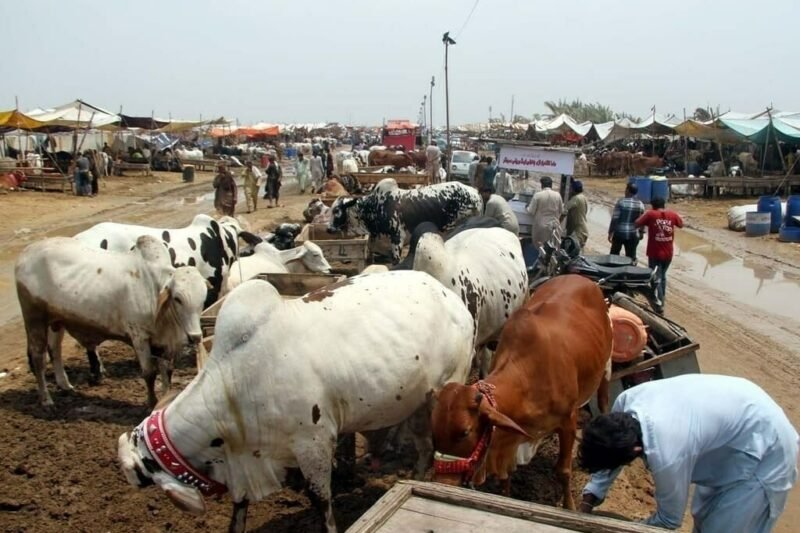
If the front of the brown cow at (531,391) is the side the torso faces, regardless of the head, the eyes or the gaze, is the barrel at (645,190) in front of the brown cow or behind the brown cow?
behind

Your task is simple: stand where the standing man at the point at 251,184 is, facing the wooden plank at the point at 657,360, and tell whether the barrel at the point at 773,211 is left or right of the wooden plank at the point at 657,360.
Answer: left

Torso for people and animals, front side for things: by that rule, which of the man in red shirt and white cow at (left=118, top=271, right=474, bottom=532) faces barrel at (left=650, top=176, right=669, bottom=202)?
the man in red shirt

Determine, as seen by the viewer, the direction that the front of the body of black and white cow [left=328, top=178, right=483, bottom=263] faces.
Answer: to the viewer's left

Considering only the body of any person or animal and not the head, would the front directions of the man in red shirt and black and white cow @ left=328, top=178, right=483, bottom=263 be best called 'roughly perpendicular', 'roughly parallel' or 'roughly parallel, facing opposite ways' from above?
roughly perpendicular

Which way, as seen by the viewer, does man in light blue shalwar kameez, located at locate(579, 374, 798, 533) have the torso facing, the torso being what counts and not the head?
to the viewer's left

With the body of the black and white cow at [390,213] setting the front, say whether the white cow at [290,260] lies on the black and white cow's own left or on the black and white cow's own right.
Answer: on the black and white cow's own left

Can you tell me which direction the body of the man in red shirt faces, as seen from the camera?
away from the camera

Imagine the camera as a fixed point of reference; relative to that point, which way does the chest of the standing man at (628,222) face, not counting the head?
away from the camera
